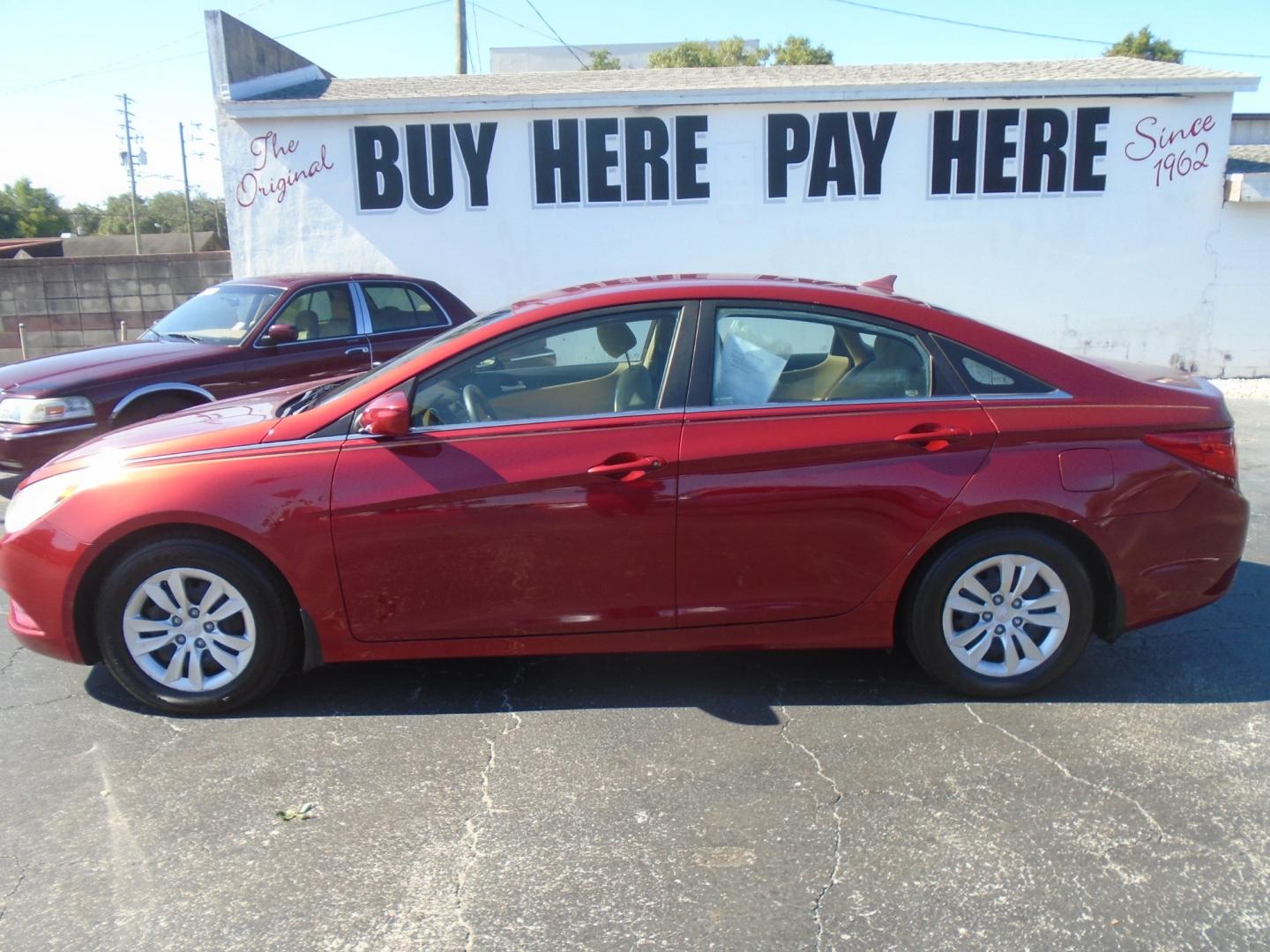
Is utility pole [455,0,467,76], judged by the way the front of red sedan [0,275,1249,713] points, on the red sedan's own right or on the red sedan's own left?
on the red sedan's own right

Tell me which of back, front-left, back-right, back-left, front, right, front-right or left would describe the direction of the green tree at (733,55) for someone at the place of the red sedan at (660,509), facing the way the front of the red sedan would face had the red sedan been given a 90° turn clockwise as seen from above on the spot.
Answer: front

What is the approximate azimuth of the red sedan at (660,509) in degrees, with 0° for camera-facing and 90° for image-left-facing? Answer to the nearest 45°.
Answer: approximately 90°

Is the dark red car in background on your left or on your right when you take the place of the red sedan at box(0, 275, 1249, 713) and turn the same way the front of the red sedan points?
on your right

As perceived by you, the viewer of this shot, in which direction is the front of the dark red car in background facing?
facing the viewer and to the left of the viewer

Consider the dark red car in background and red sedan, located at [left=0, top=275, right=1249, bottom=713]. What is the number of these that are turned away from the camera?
0
